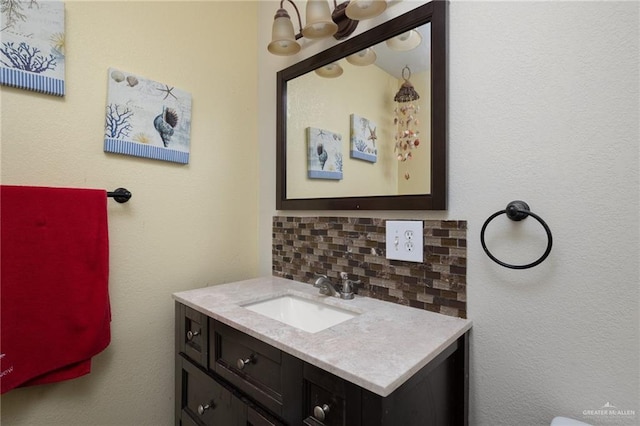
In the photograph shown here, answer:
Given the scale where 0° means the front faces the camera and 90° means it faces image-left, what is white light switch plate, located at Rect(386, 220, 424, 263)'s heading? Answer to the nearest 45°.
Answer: approximately 45°

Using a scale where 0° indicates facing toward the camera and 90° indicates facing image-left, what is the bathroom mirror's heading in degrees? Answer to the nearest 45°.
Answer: approximately 45°

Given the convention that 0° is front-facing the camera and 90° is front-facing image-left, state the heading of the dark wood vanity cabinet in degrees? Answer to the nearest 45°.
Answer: approximately 45°

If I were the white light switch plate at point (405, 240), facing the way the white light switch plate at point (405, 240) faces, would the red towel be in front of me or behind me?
in front

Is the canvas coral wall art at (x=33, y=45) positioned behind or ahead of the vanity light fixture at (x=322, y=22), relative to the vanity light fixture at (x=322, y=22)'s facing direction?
ahead
